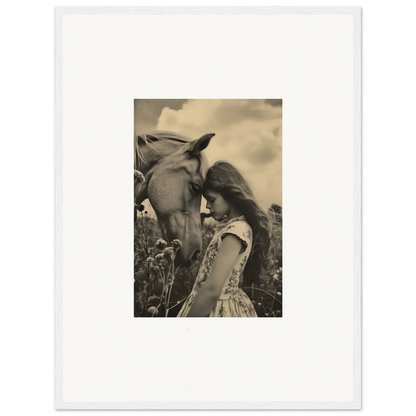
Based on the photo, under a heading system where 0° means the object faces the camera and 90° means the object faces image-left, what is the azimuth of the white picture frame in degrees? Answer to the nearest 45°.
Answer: approximately 0°
